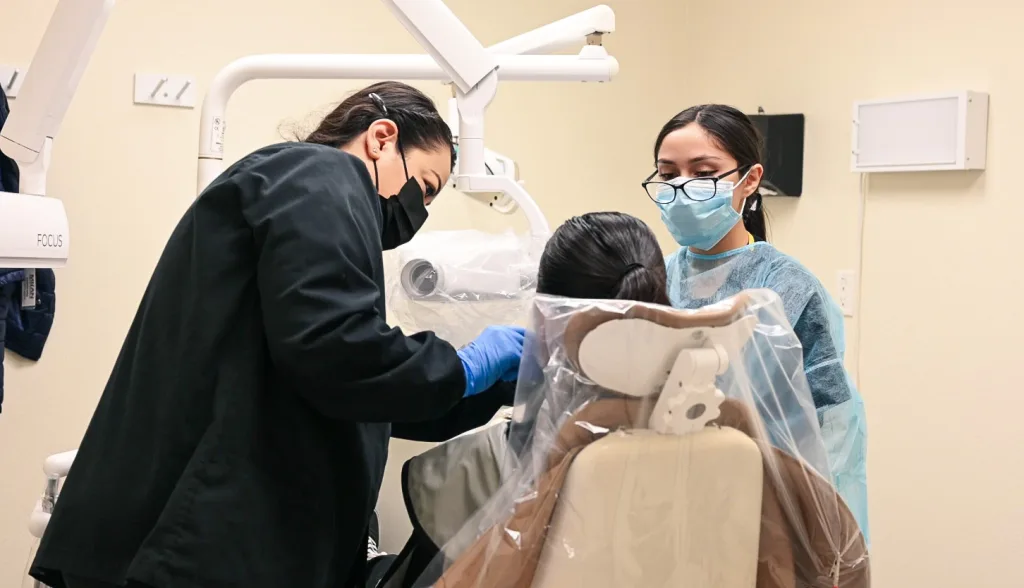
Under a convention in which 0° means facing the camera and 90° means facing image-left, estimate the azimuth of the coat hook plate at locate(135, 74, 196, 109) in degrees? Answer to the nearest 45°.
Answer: approximately 0°

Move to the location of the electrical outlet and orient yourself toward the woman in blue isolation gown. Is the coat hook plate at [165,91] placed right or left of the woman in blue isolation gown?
right

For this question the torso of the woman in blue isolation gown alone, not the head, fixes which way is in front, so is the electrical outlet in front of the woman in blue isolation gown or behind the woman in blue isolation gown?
behind

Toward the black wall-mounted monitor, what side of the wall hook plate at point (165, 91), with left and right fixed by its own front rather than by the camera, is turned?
left

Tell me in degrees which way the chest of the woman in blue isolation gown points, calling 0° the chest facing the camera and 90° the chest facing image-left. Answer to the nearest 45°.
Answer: approximately 45°

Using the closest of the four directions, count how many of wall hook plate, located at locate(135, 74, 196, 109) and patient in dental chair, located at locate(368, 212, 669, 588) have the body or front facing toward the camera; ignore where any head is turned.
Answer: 1

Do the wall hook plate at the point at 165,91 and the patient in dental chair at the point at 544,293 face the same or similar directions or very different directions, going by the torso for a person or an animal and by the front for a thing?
very different directions
